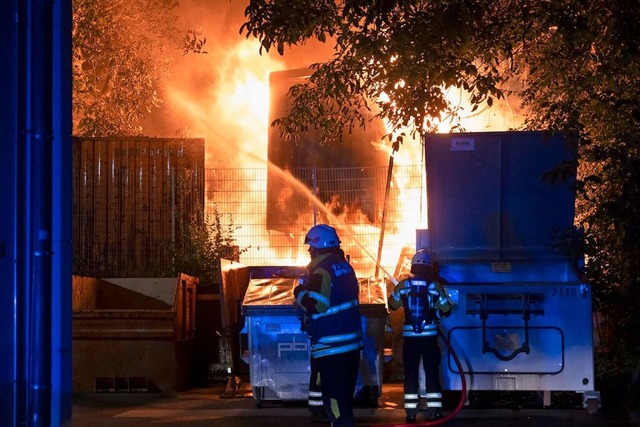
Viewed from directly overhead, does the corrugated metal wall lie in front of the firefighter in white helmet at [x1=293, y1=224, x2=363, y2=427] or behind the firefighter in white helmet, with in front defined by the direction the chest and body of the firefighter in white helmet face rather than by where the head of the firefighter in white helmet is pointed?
in front

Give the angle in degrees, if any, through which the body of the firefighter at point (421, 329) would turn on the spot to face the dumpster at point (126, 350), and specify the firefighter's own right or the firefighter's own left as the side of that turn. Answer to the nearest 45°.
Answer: approximately 45° to the firefighter's own left

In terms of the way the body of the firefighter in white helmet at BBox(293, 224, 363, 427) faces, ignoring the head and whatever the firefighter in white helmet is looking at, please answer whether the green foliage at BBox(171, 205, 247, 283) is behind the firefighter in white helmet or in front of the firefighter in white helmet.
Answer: in front

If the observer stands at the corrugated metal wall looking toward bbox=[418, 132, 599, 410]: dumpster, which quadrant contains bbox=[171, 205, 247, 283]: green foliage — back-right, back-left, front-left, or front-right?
front-left

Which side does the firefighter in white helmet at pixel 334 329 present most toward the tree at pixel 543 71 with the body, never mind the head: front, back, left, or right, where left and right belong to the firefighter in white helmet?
right

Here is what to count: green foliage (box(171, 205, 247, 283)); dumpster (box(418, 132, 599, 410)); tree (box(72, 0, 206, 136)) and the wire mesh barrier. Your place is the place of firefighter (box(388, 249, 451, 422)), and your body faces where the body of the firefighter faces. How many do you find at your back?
0

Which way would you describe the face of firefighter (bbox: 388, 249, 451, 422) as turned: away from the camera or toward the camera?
away from the camera

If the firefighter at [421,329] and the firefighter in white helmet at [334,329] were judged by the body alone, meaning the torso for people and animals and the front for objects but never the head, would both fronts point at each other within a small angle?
no

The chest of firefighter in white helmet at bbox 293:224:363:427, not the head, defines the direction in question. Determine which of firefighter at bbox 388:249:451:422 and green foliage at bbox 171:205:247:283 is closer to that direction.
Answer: the green foliage

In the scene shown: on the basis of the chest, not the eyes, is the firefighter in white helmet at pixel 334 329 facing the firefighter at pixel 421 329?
no

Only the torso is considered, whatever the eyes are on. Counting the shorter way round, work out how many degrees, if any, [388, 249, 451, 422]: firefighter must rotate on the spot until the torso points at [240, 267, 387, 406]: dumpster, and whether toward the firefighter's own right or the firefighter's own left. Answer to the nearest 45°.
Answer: approximately 90° to the firefighter's own left

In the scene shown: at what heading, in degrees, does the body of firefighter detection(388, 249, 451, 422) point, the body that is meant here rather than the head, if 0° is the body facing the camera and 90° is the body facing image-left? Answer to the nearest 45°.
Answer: approximately 180°

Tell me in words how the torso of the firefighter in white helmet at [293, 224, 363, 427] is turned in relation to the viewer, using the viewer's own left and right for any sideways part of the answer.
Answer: facing away from the viewer and to the left of the viewer

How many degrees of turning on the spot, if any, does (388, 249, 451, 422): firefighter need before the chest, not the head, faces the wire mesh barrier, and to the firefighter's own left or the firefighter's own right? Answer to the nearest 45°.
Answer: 0° — they already face it

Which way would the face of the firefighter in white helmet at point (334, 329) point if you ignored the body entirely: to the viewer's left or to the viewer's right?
to the viewer's left

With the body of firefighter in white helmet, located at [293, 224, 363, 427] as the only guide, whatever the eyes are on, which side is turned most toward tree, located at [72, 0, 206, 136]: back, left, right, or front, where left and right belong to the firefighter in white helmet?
front

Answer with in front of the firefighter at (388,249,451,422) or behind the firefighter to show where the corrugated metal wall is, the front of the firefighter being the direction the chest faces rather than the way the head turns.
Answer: in front

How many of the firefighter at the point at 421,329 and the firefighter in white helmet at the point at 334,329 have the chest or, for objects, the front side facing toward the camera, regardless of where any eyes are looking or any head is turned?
0
